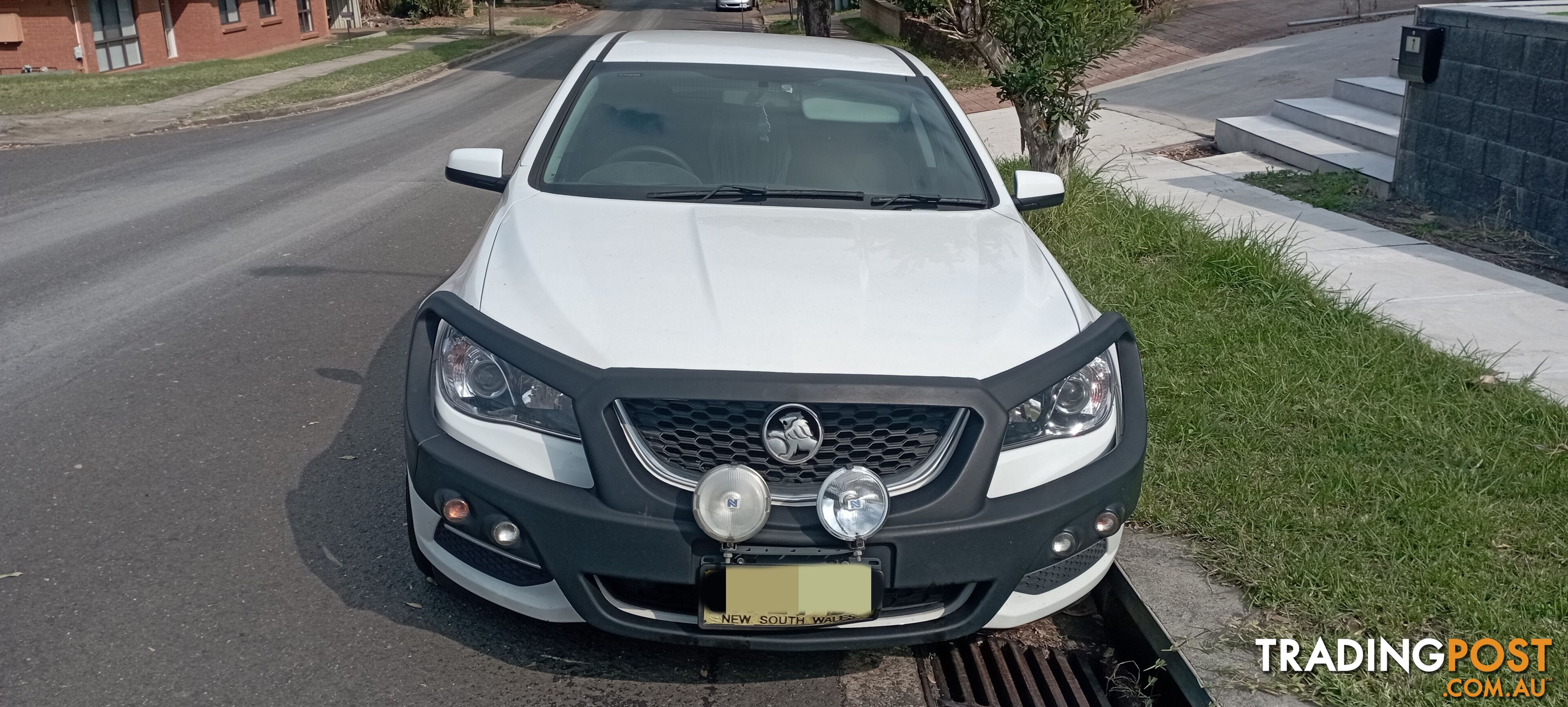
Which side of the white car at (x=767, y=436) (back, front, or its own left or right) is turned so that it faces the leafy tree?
back

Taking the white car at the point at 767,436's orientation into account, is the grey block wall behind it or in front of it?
behind

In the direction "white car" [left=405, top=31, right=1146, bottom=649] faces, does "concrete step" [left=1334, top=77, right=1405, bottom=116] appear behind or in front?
behind

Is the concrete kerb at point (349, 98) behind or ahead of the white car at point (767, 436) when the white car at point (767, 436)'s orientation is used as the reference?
behind

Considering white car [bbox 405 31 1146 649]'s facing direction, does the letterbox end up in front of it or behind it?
behind

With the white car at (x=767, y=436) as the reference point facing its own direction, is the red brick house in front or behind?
behind

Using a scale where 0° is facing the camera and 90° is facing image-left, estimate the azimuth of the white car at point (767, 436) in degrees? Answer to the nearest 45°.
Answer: approximately 0°

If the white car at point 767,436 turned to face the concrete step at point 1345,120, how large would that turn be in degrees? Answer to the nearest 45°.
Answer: approximately 135° to its left
